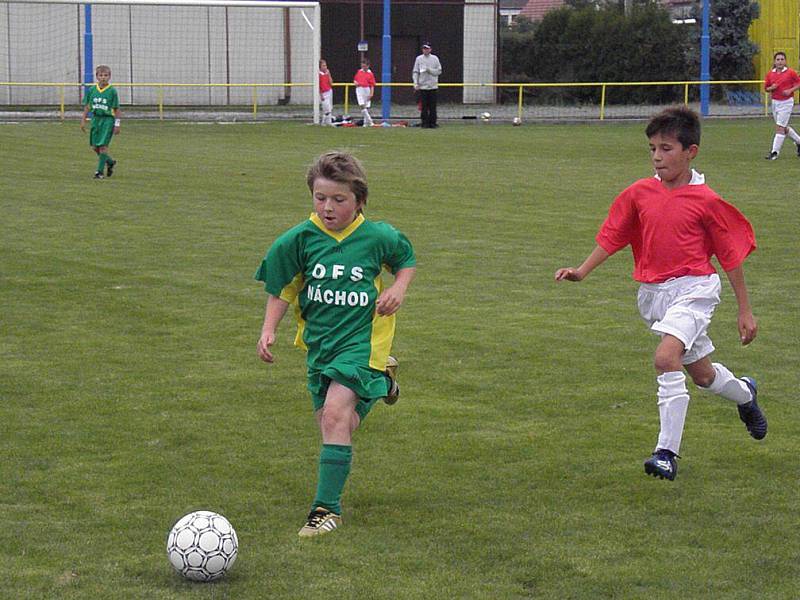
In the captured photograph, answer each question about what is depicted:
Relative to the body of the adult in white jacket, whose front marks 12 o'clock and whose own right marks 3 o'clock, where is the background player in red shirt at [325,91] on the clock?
The background player in red shirt is roughly at 4 o'clock from the adult in white jacket.

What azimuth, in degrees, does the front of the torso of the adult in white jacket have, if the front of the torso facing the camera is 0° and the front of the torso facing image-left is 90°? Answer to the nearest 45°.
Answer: approximately 0°

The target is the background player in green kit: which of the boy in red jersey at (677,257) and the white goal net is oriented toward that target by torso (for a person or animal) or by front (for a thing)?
the white goal net

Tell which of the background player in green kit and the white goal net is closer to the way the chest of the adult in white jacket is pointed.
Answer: the background player in green kit

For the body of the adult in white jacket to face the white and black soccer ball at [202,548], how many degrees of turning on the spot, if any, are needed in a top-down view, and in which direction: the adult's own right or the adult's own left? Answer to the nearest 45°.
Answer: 0° — they already face it

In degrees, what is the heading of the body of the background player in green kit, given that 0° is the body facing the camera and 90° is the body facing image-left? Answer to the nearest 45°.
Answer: approximately 0°

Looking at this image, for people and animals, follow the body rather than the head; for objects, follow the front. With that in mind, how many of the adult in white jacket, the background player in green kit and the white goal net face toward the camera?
3

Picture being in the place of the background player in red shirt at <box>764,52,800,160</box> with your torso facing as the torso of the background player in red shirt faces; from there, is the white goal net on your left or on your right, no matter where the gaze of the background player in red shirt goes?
on your right

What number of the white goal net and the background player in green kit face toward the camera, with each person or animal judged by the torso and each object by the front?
2

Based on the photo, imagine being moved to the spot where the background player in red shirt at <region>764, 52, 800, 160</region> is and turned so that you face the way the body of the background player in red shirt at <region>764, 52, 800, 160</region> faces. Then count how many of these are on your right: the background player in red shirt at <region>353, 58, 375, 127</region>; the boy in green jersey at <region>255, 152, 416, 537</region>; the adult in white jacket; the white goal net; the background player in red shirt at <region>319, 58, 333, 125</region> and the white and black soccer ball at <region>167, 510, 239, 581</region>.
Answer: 4

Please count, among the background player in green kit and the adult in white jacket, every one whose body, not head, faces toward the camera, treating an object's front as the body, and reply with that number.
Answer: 2

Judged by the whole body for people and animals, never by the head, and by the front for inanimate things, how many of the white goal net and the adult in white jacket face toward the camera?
2

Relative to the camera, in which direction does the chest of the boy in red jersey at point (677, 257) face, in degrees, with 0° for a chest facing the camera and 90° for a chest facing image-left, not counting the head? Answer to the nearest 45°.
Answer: approximately 45°
